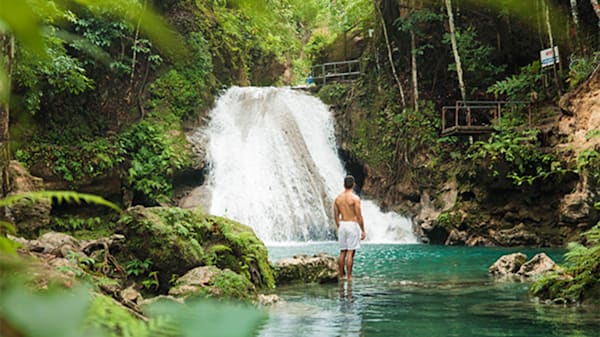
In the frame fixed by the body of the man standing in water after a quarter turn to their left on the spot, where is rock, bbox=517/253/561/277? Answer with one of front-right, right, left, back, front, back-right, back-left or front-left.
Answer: back

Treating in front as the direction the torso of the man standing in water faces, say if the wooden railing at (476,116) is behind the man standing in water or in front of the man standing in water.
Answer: in front

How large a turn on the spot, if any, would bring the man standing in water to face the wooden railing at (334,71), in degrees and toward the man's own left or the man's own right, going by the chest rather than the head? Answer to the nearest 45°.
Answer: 0° — they already face it

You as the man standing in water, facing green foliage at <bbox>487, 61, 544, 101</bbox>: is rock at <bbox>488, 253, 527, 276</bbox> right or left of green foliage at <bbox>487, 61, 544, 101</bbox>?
right

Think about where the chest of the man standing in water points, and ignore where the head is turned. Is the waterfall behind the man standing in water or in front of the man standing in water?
in front

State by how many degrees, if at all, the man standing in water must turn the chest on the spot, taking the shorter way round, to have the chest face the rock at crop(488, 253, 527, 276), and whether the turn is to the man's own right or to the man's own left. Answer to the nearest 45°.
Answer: approximately 90° to the man's own right

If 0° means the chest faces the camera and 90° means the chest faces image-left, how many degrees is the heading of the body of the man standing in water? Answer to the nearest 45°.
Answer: approximately 180°
